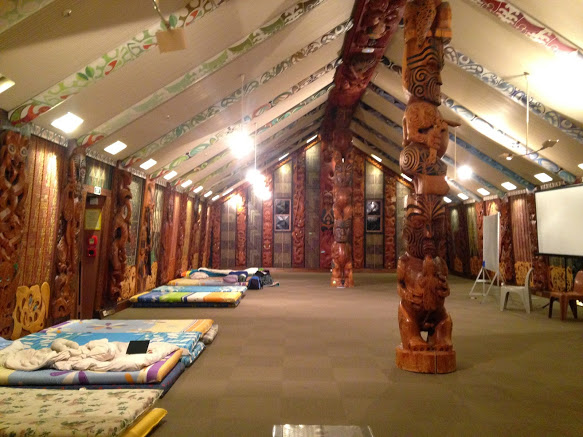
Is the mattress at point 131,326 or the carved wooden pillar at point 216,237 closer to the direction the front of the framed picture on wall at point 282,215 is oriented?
the mattress

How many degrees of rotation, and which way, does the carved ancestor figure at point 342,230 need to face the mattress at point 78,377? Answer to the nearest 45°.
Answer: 0° — it already faces it

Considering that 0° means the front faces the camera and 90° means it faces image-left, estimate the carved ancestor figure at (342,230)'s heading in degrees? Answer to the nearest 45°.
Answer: approximately 0°

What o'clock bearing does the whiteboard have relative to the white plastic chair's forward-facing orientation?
The whiteboard is roughly at 2 o'clock from the white plastic chair.

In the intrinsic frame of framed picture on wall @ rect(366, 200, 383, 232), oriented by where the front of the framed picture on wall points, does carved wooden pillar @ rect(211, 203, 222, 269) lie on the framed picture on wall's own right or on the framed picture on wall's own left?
on the framed picture on wall's own right
